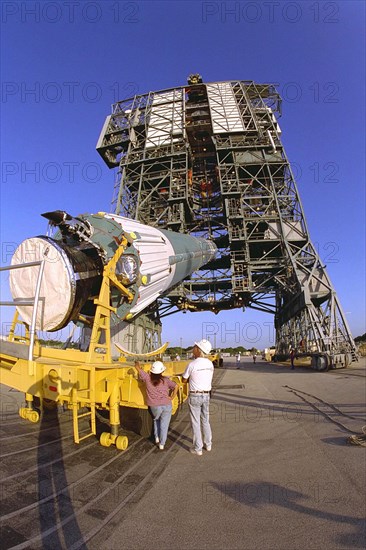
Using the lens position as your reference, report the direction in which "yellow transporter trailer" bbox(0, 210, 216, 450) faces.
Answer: facing away from the viewer and to the right of the viewer

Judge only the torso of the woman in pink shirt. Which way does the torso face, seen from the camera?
away from the camera

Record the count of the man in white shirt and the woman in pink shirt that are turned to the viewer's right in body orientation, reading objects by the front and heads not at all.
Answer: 0

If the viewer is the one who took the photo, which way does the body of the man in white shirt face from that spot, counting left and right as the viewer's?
facing away from the viewer and to the left of the viewer

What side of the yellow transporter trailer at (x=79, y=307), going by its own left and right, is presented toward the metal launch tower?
front

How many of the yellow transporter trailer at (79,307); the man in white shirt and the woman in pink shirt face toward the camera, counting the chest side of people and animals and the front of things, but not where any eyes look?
0

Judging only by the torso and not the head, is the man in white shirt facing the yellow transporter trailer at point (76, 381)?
no

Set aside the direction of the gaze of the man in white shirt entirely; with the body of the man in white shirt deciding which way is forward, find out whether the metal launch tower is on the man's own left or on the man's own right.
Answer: on the man's own right

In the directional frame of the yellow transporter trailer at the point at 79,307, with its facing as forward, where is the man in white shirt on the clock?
The man in white shirt is roughly at 2 o'clock from the yellow transporter trailer.
